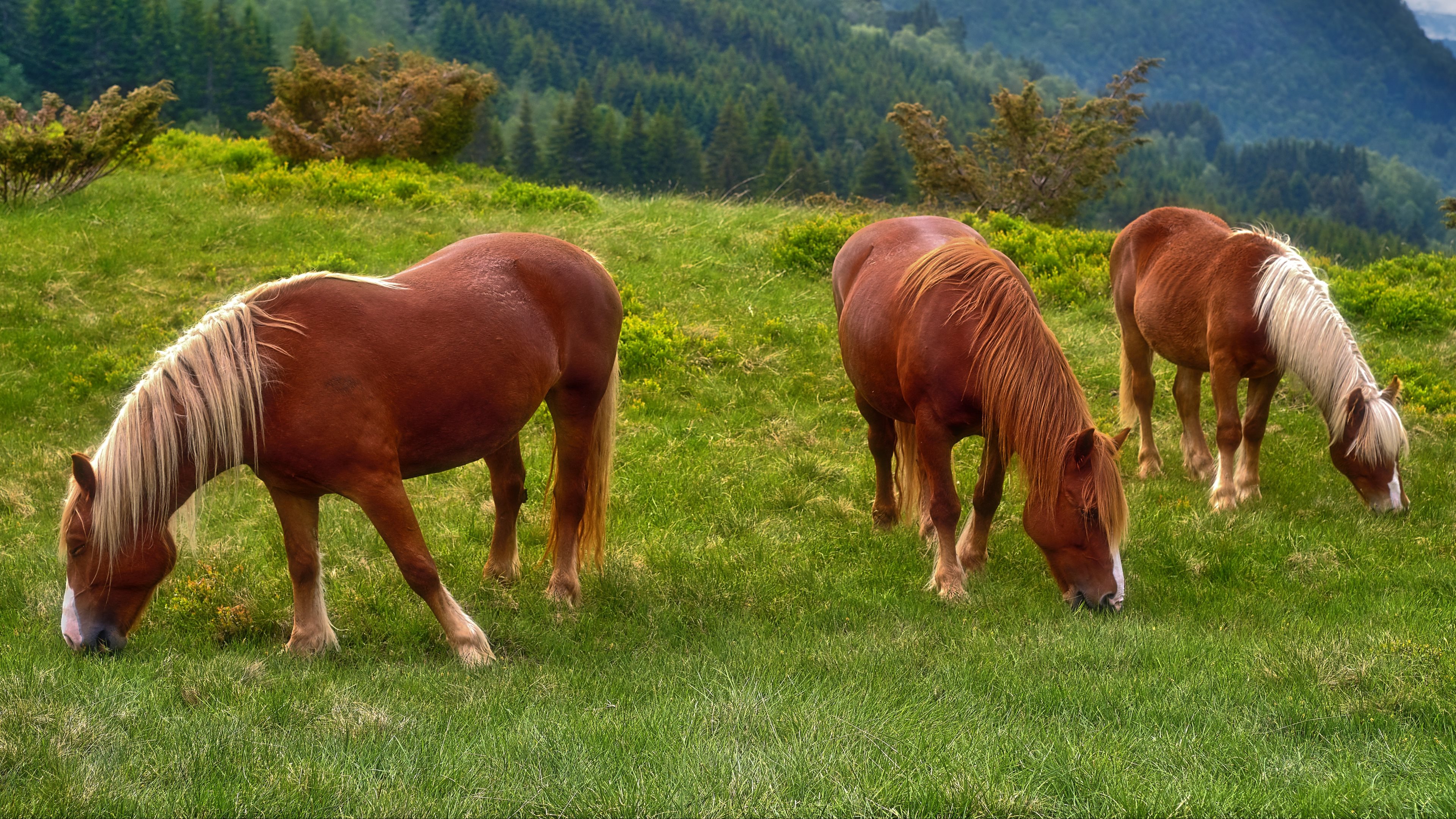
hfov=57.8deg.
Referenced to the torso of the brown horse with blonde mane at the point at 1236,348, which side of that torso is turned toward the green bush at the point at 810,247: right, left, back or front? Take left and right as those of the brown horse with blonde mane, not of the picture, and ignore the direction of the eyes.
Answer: back

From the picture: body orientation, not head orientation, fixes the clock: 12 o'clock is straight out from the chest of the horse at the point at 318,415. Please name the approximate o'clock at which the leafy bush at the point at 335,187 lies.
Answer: The leafy bush is roughly at 3 o'clock from the horse.

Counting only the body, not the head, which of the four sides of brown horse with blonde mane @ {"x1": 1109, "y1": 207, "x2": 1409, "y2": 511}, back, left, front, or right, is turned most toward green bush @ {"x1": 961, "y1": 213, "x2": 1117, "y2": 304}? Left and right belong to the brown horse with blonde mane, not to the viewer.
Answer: back

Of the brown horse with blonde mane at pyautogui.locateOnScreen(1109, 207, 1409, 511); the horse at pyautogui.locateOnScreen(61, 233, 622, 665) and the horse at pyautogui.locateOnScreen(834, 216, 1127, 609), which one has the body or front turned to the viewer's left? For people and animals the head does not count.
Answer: the horse at pyautogui.locateOnScreen(61, 233, 622, 665)

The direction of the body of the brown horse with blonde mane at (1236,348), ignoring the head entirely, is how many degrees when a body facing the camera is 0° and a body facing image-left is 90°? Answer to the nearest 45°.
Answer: approximately 315°

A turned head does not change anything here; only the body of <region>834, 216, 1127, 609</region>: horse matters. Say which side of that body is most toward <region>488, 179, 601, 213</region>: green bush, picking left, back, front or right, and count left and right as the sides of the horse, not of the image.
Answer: back

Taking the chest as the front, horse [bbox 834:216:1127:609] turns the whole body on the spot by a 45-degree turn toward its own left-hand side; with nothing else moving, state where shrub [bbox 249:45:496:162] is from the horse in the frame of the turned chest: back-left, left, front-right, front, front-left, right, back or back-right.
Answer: back-left

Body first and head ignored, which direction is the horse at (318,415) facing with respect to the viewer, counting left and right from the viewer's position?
facing to the left of the viewer

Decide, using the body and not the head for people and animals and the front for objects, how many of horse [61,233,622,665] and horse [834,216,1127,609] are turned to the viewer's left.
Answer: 1

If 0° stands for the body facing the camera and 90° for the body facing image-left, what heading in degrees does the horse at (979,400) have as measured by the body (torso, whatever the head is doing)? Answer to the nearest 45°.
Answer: approximately 315°

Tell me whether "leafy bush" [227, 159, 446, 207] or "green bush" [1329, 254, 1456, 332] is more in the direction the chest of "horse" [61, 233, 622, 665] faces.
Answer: the leafy bush
